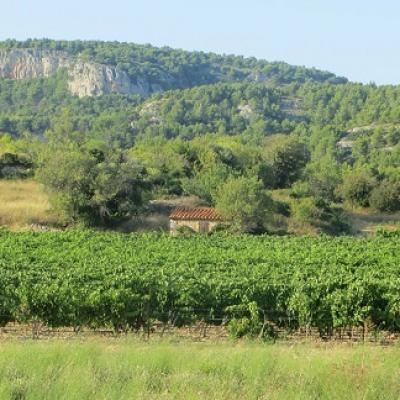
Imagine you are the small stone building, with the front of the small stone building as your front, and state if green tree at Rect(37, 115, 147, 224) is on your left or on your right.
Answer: on your right

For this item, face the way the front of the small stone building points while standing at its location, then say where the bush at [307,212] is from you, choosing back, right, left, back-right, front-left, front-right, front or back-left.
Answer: back-left

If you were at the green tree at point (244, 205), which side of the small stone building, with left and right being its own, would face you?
left

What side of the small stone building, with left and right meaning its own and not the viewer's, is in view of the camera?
front

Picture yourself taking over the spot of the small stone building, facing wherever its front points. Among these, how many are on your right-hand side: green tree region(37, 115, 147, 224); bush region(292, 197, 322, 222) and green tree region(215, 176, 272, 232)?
1
